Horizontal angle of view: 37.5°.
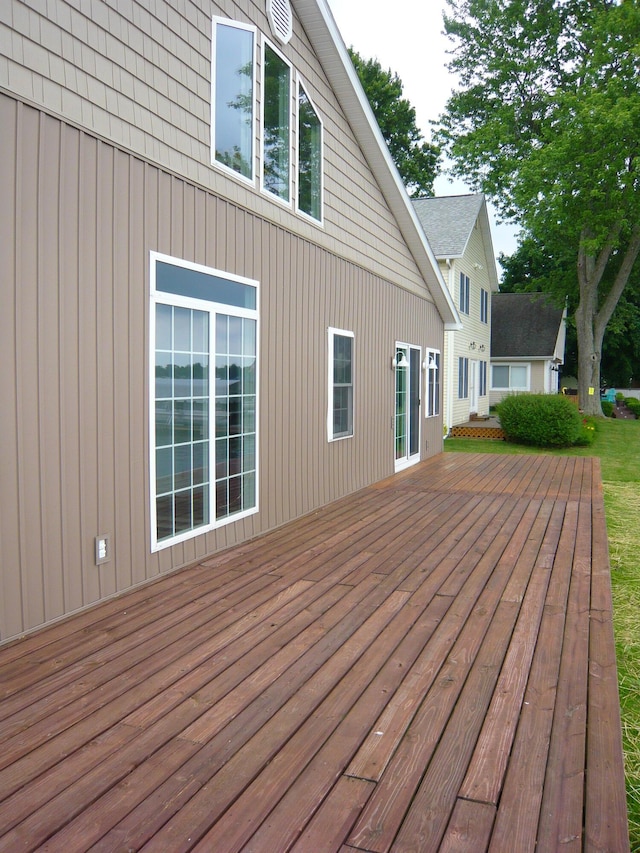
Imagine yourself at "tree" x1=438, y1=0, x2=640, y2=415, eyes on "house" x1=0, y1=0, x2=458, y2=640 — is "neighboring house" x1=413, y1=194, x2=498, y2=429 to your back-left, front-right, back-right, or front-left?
front-right

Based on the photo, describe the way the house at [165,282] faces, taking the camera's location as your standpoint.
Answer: facing the viewer and to the right of the viewer

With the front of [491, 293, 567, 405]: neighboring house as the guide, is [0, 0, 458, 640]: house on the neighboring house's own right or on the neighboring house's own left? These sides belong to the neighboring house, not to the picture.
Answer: on the neighboring house's own right

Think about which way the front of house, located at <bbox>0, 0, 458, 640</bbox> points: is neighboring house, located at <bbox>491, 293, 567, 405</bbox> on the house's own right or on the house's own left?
on the house's own left

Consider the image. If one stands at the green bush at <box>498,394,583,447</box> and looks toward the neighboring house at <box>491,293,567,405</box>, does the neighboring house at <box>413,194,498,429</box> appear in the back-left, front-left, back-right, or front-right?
front-left

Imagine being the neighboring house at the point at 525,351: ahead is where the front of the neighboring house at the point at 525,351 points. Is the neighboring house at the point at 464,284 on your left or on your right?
on your right

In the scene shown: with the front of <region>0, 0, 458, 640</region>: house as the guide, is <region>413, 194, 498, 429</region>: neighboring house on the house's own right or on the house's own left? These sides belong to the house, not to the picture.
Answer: on the house's own left

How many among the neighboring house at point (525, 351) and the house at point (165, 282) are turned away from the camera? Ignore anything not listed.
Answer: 0
